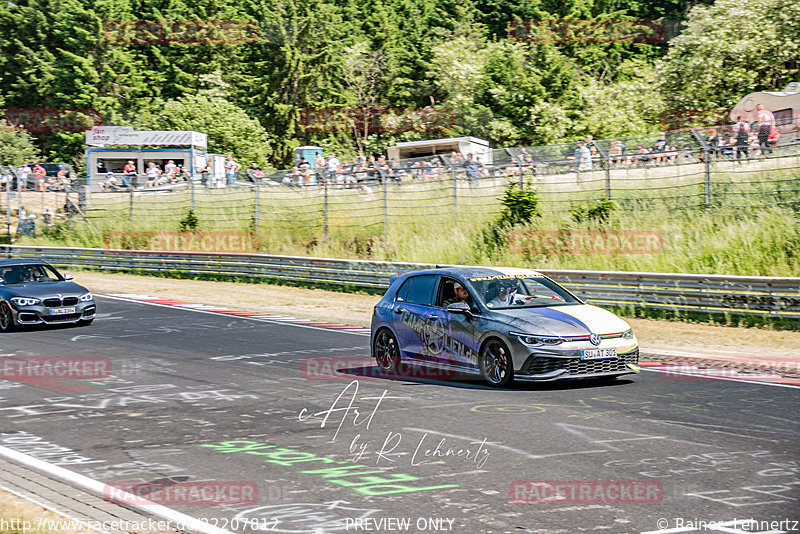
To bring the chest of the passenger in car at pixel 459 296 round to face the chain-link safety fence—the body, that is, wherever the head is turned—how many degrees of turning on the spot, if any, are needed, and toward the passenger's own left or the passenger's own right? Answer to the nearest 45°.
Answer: approximately 135° to the passenger's own left

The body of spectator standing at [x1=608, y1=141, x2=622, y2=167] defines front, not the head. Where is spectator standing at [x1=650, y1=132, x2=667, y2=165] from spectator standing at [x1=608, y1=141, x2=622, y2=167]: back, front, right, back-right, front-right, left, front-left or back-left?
front-left

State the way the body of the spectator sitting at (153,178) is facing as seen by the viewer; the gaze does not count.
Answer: toward the camera

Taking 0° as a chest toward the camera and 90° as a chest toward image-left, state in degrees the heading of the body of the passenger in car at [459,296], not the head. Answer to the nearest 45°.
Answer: approximately 315°

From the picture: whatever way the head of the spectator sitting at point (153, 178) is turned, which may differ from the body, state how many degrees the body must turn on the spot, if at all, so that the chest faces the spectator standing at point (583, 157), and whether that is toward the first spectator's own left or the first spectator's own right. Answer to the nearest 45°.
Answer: approximately 45° to the first spectator's own left

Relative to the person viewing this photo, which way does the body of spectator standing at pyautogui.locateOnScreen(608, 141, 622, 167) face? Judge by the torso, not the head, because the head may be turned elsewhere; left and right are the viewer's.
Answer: facing the viewer

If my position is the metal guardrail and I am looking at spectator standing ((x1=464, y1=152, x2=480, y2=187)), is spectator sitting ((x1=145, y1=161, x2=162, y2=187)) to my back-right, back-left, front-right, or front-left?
front-left

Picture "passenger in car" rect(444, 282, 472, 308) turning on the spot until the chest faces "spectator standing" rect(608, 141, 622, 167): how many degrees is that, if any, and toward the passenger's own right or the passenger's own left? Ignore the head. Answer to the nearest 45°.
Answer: approximately 135° to the passenger's own left

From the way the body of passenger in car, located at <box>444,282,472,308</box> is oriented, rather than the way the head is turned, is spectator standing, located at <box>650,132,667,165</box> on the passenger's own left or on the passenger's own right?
on the passenger's own left

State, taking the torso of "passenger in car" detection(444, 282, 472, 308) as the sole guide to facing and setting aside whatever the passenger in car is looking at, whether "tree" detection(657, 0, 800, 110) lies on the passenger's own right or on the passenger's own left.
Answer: on the passenger's own left

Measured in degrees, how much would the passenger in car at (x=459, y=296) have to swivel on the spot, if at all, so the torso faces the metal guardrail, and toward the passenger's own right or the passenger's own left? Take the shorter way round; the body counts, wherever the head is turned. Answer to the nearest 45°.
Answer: approximately 135° to the passenger's own left
